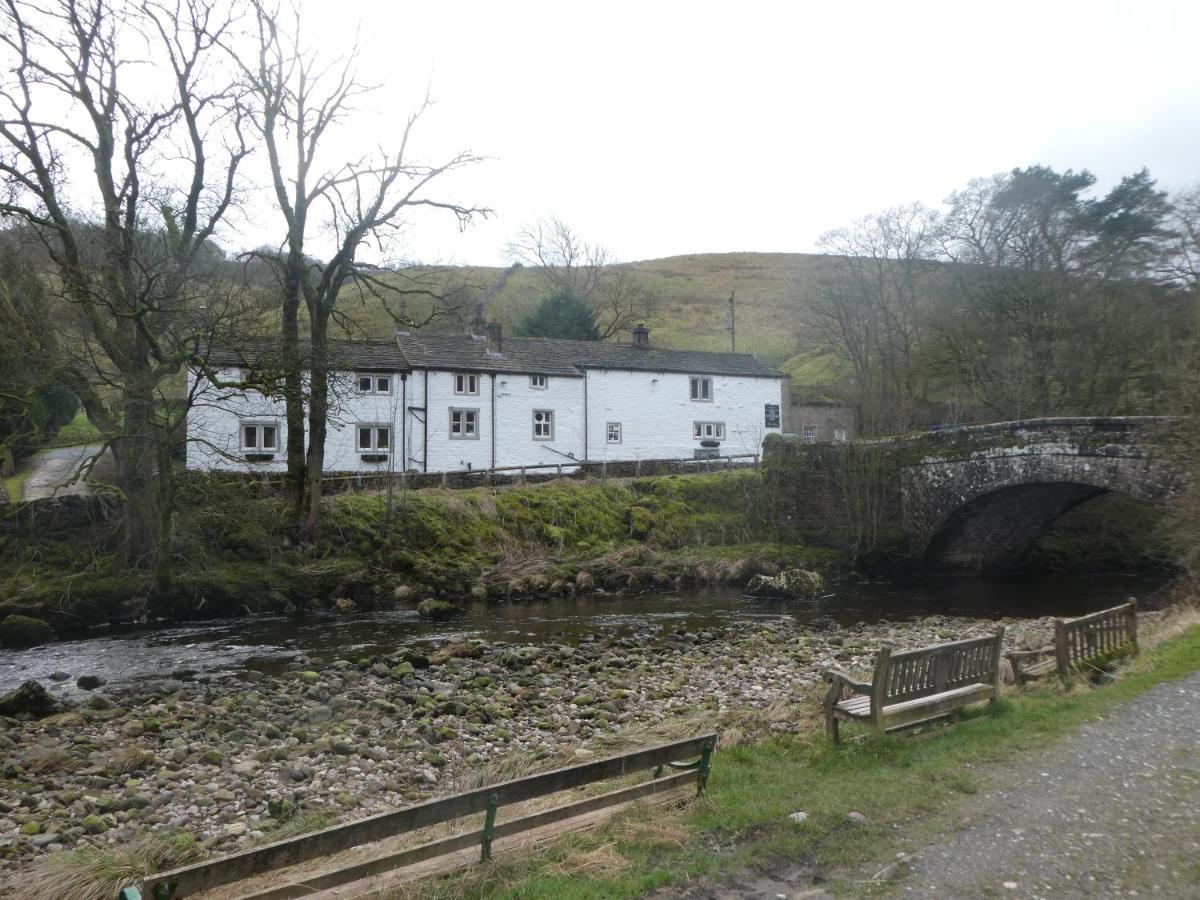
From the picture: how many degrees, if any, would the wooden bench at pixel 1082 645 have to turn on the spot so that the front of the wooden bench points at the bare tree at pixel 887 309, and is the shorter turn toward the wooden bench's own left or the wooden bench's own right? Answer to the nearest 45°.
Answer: approximately 45° to the wooden bench's own right

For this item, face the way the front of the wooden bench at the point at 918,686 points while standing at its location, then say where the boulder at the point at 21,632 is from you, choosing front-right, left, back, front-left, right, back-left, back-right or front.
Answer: front-left

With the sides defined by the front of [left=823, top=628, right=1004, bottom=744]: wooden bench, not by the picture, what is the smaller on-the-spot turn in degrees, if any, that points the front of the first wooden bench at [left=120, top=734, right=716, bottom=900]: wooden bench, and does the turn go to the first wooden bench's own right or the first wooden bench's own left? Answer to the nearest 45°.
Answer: approximately 90° to the first wooden bench's own left

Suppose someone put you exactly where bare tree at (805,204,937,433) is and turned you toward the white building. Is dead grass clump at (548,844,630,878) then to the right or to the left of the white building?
left

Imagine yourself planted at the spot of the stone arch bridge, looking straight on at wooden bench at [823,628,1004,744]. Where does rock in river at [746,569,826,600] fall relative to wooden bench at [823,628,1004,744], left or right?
right

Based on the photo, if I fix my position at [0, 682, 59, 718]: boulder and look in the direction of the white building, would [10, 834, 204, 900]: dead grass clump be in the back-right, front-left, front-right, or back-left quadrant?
back-right

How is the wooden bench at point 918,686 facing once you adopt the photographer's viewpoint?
facing away from the viewer and to the left of the viewer

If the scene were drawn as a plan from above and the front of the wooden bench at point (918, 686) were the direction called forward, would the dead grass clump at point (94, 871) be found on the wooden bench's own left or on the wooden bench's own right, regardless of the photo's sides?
on the wooden bench's own left

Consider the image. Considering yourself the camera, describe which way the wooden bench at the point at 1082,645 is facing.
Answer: facing away from the viewer and to the left of the viewer

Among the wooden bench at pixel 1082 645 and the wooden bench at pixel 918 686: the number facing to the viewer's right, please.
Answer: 0
